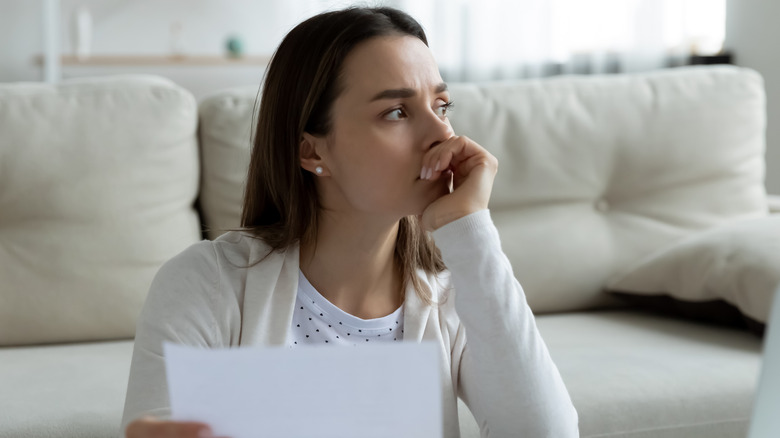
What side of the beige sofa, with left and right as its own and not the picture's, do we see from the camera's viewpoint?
front

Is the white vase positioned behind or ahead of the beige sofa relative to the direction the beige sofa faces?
behind

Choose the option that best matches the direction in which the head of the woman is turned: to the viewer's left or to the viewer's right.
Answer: to the viewer's right
